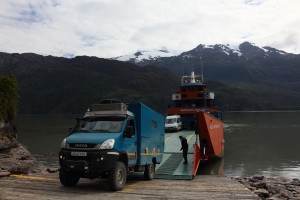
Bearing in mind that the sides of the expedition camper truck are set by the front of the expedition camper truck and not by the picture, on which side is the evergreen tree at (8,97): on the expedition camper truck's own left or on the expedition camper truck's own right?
on the expedition camper truck's own right

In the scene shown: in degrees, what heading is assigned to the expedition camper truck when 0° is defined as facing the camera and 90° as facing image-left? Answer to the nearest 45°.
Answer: approximately 45°
